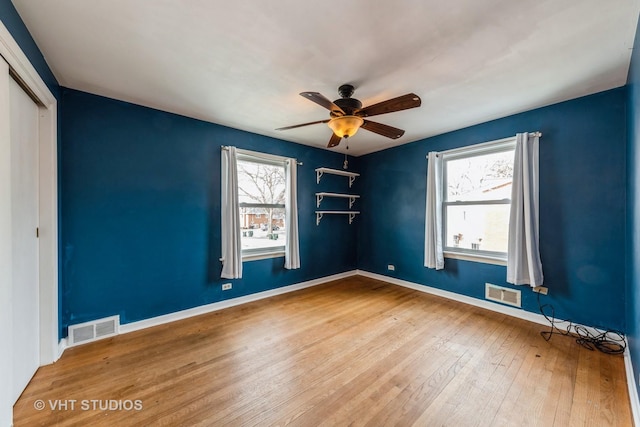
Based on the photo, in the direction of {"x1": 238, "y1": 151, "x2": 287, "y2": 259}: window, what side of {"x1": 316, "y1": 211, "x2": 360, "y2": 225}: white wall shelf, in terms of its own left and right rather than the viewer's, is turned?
right

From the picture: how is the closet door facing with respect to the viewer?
to the viewer's right

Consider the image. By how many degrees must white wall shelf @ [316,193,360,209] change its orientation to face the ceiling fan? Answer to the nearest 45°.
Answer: approximately 45° to its right

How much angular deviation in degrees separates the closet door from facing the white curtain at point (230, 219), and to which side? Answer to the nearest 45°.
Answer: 0° — it already faces it

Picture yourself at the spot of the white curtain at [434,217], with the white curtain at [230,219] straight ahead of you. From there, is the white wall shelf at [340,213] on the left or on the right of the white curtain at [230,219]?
right

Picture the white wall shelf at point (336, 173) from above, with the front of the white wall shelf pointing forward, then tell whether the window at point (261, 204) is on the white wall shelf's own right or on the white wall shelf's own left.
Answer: on the white wall shelf's own right

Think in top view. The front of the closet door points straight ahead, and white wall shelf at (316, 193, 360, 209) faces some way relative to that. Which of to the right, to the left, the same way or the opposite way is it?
to the right

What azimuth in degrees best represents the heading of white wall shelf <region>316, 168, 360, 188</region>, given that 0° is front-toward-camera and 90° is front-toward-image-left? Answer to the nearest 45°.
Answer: approximately 315°

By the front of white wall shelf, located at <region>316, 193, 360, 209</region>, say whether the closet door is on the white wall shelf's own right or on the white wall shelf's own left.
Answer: on the white wall shelf's own right
